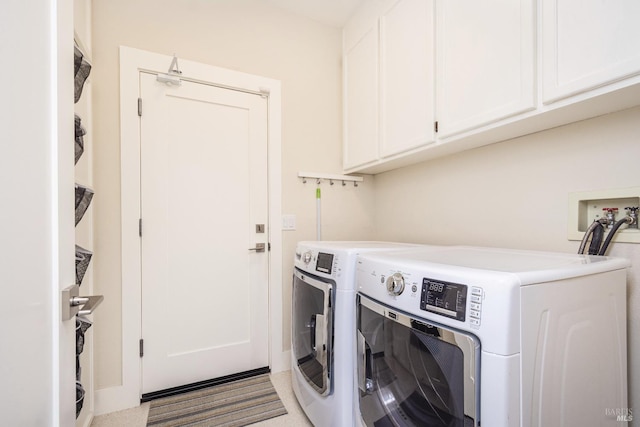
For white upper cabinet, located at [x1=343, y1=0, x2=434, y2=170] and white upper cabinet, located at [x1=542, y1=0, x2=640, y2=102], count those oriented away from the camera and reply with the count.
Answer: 0

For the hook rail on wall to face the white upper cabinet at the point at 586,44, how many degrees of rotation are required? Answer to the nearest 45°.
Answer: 0° — it already faces it

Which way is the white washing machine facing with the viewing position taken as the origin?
facing the viewer and to the left of the viewer

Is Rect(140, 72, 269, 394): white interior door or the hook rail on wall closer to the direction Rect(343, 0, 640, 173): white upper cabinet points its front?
the white interior door

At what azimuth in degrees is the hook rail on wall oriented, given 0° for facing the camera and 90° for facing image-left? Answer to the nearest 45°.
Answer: approximately 315°

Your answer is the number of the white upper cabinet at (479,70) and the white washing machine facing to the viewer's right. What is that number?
0

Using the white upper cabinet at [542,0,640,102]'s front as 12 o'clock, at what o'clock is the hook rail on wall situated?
The hook rail on wall is roughly at 2 o'clock from the white upper cabinet.
